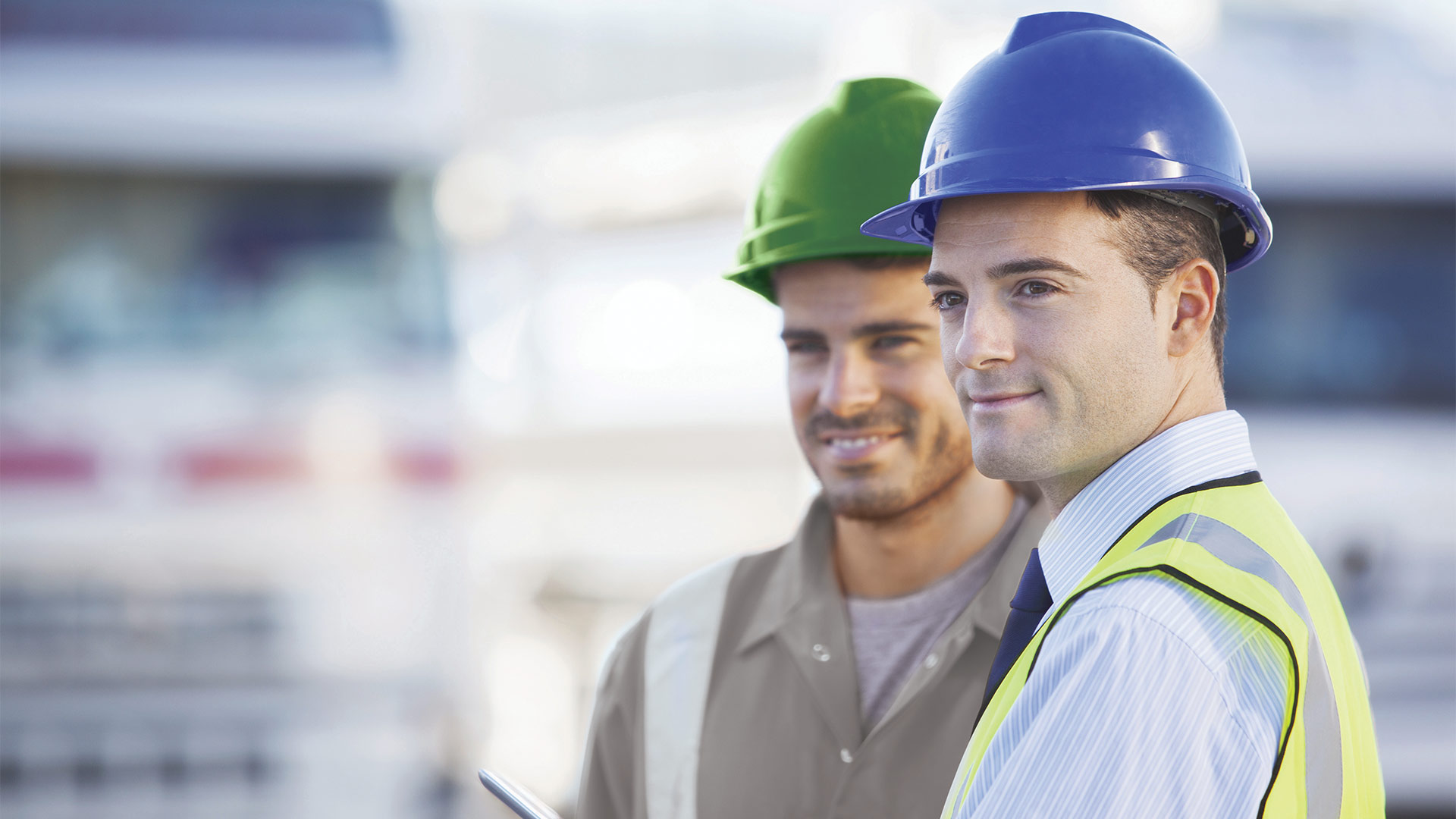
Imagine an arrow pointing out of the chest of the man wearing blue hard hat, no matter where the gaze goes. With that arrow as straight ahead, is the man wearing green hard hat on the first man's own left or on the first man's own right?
on the first man's own right

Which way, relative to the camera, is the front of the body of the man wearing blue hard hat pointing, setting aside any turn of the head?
to the viewer's left

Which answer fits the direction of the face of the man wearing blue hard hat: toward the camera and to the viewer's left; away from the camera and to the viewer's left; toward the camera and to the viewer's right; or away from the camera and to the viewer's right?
toward the camera and to the viewer's left
